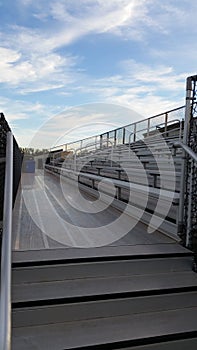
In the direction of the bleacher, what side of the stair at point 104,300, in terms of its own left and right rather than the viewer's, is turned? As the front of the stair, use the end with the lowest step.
back

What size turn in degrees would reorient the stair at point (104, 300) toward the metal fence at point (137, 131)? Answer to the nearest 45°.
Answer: approximately 180°

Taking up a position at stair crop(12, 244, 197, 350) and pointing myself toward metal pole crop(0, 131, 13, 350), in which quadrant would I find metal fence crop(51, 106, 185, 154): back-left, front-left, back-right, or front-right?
back-right

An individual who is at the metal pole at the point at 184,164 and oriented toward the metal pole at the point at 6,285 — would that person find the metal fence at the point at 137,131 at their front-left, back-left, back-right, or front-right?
back-right

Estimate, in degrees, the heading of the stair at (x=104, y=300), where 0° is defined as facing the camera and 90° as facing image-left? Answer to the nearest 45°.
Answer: approximately 0°

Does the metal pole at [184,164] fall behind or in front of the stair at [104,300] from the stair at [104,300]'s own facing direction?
behind
